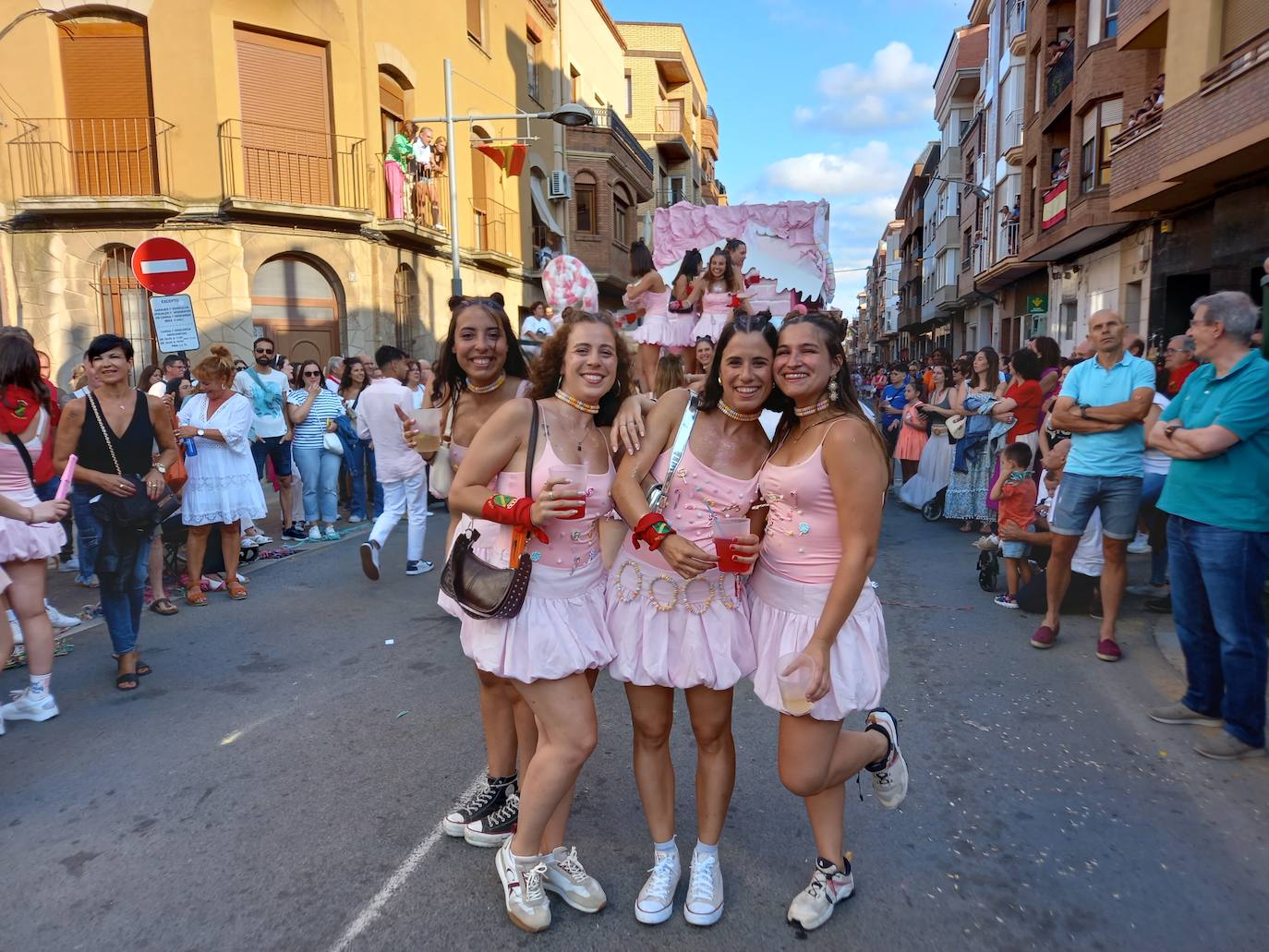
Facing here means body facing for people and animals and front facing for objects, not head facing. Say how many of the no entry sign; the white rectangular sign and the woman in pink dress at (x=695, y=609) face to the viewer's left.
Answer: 0

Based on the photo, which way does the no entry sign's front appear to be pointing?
toward the camera

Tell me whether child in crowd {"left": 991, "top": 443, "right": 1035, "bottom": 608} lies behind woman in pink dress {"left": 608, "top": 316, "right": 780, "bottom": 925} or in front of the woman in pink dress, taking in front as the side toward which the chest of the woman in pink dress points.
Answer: behind

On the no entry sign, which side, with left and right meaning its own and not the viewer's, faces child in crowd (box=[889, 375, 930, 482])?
left

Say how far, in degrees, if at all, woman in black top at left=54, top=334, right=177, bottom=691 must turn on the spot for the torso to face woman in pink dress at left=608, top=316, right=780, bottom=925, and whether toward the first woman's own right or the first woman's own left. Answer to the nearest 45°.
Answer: approximately 45° to the first woman's own left

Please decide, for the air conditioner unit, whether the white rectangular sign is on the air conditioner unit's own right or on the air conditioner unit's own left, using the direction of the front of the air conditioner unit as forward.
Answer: on the air conditioner unit's own right

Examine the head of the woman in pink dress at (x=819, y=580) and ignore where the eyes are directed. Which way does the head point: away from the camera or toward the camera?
toward the camera

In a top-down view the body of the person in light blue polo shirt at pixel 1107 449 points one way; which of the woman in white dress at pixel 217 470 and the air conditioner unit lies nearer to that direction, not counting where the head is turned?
the woman in white dress

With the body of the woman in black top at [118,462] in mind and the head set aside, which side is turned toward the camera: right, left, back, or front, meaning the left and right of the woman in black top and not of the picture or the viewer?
front

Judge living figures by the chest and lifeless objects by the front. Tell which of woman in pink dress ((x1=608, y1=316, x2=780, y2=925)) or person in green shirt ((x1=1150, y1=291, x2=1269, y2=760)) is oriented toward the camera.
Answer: the woman in pink dress

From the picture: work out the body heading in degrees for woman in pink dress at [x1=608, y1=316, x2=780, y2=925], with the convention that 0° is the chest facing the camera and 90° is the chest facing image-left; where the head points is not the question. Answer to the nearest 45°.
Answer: approximately 0°

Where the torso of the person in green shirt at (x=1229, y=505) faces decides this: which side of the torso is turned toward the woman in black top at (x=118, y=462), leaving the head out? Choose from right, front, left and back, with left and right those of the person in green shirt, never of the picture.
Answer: front

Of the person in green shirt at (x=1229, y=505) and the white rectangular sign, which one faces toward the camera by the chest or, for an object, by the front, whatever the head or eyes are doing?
the white rectangular sign
